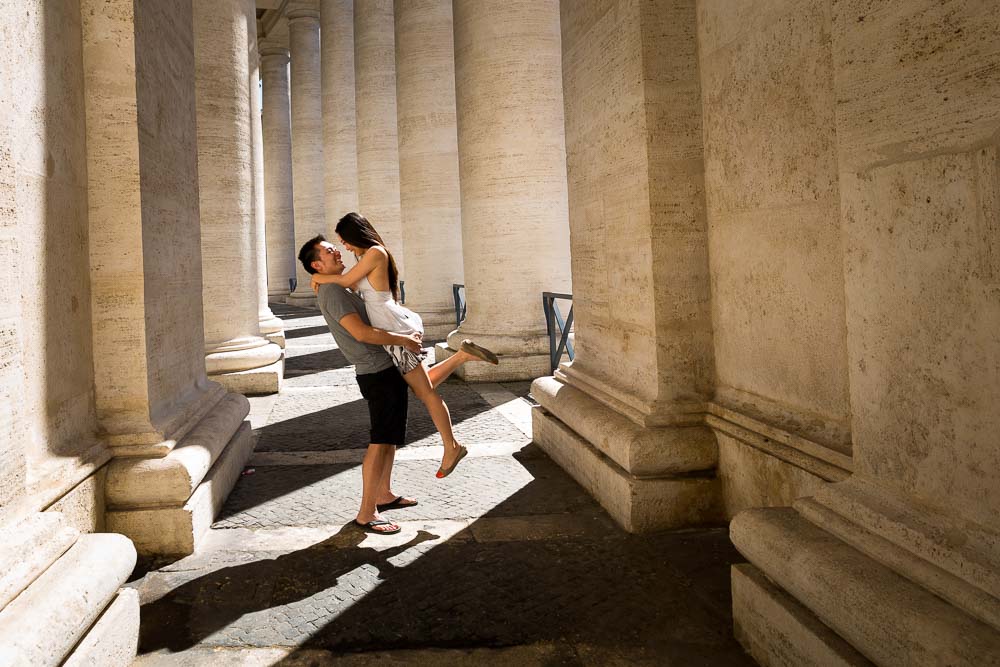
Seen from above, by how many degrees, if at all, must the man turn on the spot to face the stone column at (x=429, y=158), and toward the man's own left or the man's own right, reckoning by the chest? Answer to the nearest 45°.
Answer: approximately 90° to the man's own left

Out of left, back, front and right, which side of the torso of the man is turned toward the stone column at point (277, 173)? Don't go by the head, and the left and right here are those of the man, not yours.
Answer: left

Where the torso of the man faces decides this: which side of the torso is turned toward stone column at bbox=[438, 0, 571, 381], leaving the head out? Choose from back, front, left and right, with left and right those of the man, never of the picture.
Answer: left

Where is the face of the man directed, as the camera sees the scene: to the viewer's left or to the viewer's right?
to the viewer's right

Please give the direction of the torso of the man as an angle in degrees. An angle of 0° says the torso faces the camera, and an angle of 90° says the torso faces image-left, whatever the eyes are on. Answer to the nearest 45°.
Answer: approximately 270°

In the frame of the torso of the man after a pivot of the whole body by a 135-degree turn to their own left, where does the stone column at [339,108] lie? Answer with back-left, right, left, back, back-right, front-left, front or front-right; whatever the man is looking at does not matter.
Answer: front-right

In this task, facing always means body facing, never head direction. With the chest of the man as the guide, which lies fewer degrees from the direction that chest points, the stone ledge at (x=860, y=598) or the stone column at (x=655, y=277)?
the stone column
